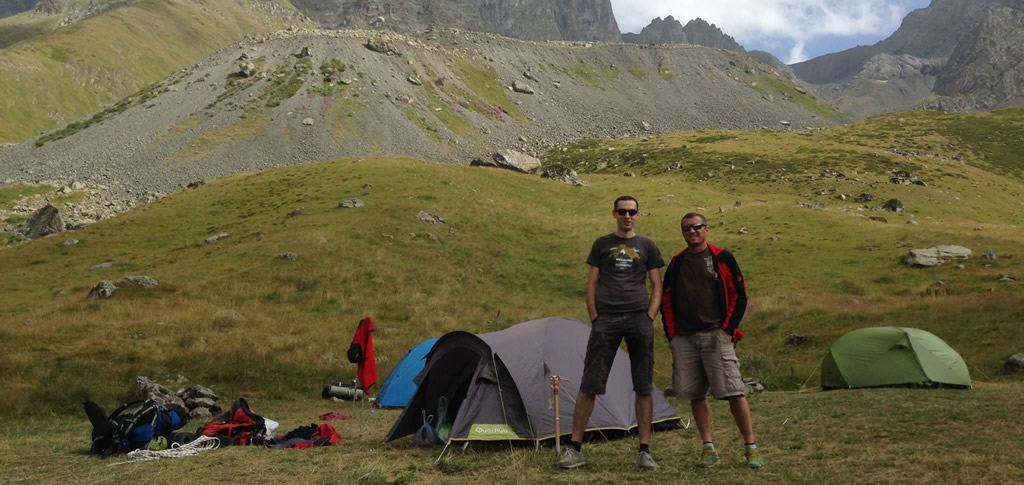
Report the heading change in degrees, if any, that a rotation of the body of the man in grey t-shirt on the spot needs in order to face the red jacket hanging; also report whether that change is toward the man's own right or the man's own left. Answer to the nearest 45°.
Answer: approximately 135° to the man's own right

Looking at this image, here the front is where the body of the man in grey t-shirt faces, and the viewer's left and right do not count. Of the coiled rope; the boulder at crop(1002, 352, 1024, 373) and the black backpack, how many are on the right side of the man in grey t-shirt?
2

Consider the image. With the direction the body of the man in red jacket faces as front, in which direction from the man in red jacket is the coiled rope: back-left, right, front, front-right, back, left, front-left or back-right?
right

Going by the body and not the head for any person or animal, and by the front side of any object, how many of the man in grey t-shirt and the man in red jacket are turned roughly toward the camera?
2

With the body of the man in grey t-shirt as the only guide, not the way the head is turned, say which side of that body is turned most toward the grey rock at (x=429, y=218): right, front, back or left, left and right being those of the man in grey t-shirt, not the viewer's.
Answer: back

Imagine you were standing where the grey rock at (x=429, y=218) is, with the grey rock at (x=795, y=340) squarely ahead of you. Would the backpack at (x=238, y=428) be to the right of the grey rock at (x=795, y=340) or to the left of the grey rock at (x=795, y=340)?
right

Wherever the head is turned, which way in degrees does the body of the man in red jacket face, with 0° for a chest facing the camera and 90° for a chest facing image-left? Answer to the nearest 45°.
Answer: approximately 0°

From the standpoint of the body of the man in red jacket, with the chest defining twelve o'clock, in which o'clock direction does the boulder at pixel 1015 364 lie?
The boulder is roughly at 7 o'clock from the man in red jacket.
